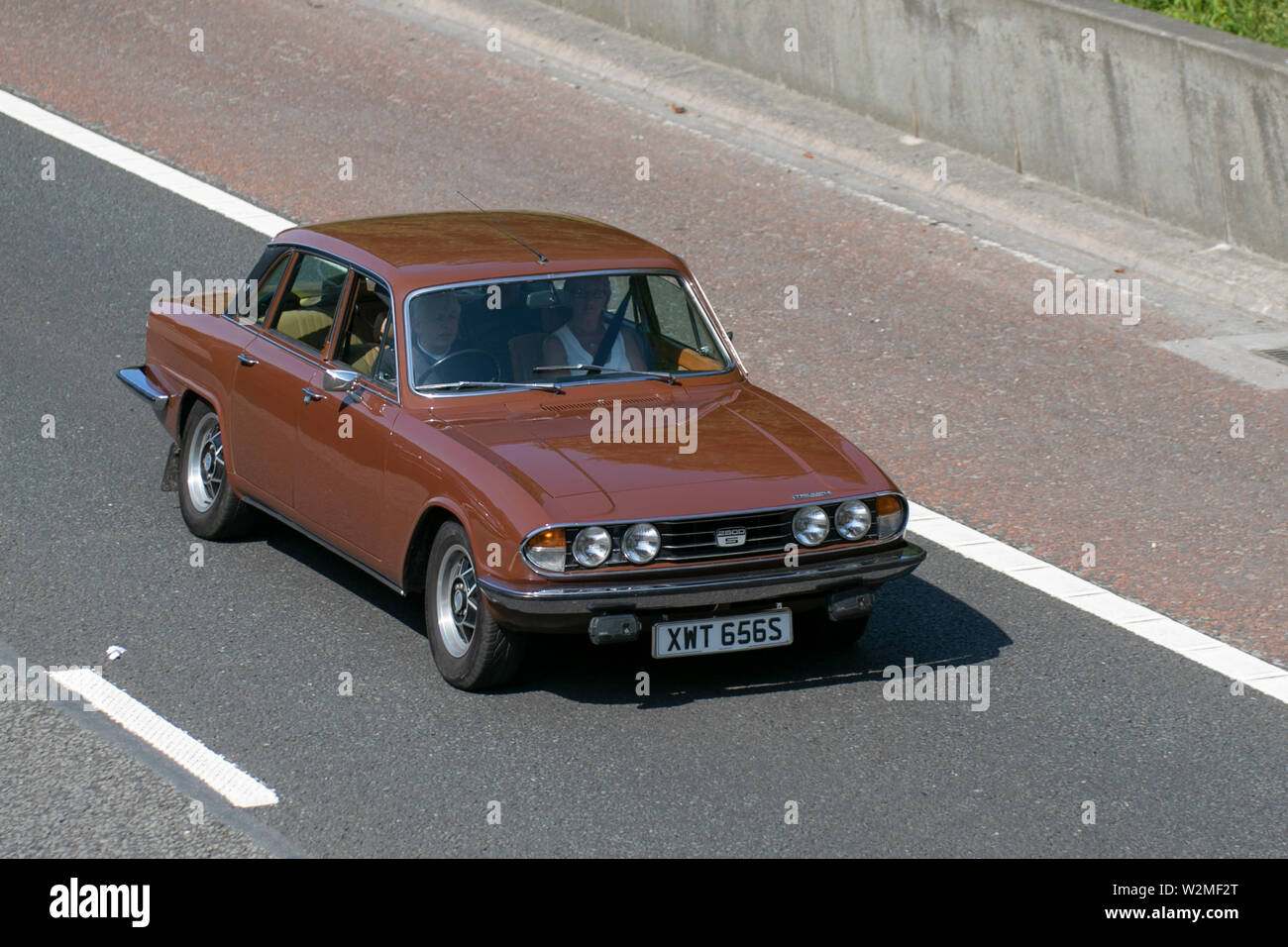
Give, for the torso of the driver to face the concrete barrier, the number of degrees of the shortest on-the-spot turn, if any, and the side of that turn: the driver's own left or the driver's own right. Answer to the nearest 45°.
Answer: approximately 90° to the driver's own left

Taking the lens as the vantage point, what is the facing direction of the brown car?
facing the viewer and to the right of the viewer

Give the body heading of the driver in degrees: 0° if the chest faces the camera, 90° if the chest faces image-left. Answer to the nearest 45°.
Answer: approximately 315°

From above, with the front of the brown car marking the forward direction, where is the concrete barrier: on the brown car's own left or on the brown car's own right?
on the brown car's own left
